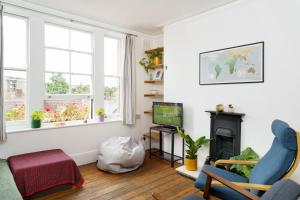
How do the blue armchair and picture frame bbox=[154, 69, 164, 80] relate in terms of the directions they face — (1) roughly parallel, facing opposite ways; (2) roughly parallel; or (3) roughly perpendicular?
roughly perpendicular

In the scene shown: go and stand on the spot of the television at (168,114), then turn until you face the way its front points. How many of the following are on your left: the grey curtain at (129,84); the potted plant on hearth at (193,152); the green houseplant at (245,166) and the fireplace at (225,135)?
3

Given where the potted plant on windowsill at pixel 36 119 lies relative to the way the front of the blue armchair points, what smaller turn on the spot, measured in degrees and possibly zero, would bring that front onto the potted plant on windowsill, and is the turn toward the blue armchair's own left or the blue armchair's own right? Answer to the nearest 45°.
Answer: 0° — it already faces it

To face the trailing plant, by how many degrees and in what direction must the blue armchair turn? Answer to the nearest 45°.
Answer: approximately 45° to its right

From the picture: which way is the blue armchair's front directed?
to the viewer's left

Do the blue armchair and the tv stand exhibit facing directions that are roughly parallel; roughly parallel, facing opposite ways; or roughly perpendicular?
roughly perpendicular

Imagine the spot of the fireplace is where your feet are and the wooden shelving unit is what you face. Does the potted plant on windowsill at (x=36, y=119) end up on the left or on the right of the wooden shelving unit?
left

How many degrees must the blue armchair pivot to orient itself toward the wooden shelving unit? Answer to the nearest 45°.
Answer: approximately 45° to its right

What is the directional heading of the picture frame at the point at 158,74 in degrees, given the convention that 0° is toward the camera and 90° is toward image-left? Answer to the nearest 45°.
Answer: approximately 45°

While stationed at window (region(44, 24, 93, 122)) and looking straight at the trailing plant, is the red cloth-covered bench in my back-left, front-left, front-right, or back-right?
back-right

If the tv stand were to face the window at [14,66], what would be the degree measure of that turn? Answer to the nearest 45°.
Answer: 0° — it already faces it
